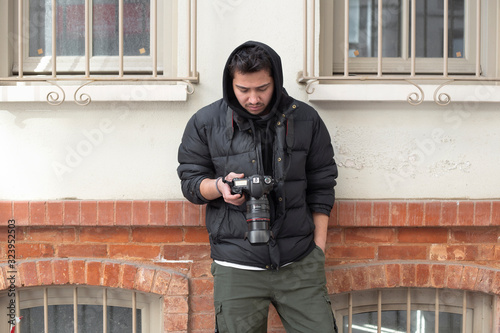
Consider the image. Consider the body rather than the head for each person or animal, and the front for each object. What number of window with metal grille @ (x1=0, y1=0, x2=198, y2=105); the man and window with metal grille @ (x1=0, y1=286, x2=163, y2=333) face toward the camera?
3

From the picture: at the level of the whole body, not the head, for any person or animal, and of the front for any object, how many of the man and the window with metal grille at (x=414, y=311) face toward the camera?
2

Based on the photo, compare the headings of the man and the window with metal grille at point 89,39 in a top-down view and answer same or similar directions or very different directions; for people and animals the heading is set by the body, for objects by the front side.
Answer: same or similar directions

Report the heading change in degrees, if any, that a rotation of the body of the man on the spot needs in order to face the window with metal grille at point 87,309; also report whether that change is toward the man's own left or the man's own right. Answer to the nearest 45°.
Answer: approximately 135° to the man's own right

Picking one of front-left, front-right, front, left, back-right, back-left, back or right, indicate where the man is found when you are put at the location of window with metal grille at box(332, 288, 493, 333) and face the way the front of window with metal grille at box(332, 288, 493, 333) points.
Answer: front-right

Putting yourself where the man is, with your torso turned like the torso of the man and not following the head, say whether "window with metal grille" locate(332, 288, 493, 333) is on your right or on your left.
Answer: on your left

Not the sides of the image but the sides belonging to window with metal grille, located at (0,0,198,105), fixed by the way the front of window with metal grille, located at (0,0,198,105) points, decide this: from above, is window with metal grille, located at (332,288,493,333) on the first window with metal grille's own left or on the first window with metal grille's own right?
on the first window with metal grille's own left

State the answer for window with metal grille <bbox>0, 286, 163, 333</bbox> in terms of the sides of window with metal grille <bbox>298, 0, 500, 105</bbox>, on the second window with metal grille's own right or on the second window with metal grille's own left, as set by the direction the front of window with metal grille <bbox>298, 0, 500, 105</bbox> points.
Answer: on the second window with metal grille's own right

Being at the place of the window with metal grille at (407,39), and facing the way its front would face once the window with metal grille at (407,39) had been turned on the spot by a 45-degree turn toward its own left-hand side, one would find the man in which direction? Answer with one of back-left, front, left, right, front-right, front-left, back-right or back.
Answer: right

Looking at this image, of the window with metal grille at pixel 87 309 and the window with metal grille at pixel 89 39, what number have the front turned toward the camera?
2

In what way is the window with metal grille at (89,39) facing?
toward the camera

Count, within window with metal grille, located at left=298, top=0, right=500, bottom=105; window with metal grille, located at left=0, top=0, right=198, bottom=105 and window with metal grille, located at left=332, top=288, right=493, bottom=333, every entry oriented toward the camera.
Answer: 3

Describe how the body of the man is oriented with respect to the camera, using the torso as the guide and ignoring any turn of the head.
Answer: toward the camera

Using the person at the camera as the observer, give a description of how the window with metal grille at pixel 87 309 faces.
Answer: facing the viewer
